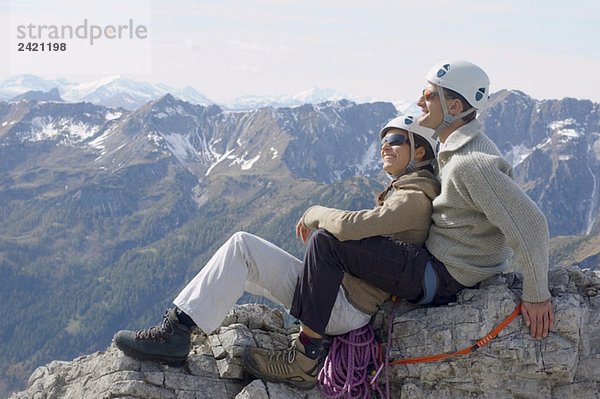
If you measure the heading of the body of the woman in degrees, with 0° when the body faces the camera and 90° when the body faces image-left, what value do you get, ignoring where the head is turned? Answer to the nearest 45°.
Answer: approximately 90°

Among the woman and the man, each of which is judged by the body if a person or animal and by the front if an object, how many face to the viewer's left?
2

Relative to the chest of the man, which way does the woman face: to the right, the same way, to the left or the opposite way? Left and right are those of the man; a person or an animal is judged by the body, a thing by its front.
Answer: the same way

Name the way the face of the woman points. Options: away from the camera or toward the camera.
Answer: toward the camera

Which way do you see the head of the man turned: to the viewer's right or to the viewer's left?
to the viewer's left

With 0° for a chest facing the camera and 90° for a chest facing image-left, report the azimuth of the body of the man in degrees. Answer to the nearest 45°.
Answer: approximately 90°

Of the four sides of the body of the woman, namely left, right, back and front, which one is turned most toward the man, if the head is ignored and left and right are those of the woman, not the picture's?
back
